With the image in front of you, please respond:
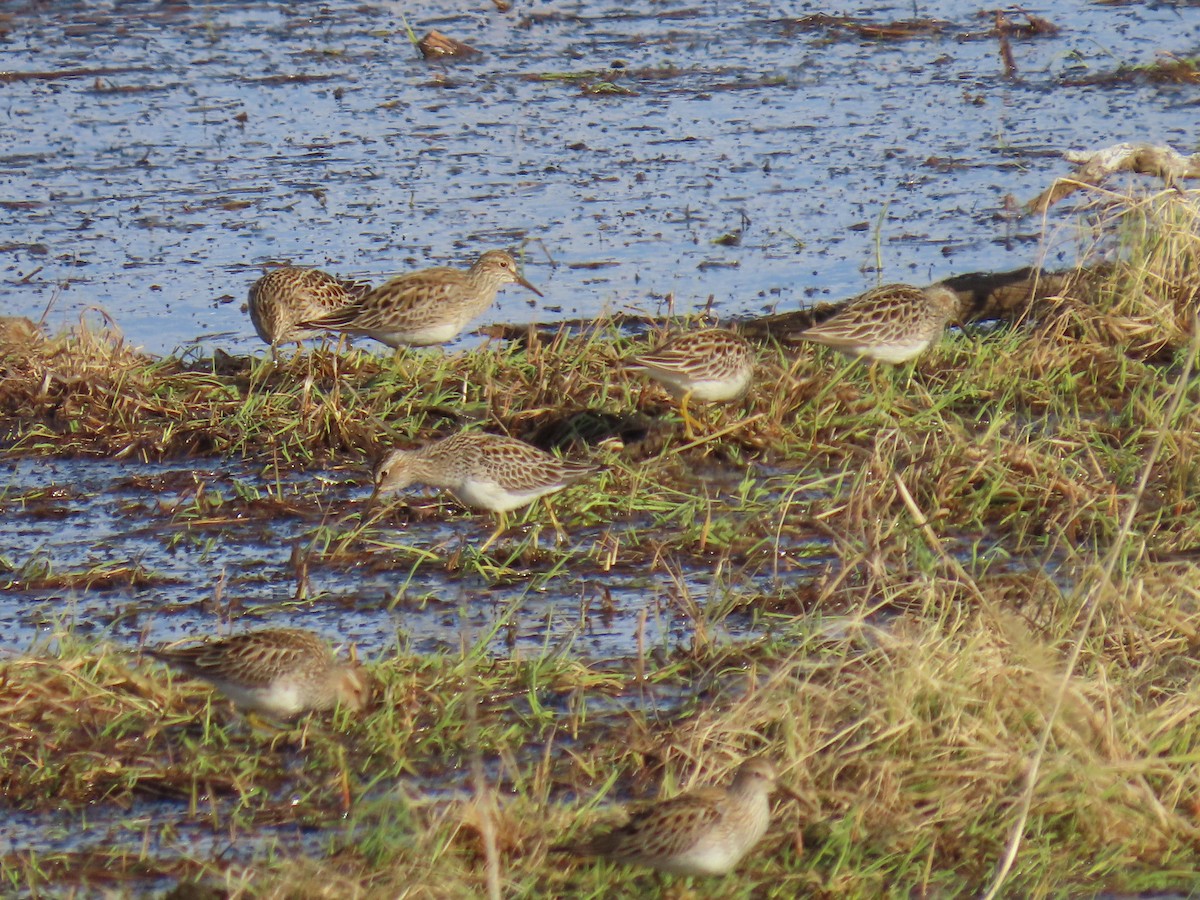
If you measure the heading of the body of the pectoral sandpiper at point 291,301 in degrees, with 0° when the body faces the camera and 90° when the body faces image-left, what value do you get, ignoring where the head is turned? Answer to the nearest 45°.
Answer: approximately 90°

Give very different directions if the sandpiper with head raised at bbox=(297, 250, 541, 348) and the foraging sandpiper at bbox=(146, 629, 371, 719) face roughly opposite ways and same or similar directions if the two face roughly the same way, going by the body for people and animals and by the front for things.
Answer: same or similar directions

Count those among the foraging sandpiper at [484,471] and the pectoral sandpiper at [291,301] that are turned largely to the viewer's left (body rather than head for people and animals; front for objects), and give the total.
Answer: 2

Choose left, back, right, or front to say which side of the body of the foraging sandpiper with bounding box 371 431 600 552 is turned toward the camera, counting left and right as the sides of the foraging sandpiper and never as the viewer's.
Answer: left

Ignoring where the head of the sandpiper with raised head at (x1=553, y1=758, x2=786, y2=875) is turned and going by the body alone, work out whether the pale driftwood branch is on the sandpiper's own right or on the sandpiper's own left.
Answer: on the sandpiper's own left

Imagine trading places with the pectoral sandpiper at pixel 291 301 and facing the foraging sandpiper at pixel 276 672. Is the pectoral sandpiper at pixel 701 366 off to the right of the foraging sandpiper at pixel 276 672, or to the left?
left

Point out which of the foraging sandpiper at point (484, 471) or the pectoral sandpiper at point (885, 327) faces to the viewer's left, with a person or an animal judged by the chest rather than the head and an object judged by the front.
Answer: the foraging sandpiper

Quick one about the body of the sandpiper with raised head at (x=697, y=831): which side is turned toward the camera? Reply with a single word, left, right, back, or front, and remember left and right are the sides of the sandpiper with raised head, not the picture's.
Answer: right

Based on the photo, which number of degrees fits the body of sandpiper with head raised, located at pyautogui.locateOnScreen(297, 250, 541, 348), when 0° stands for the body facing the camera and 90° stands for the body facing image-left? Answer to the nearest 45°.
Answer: approximately 270°

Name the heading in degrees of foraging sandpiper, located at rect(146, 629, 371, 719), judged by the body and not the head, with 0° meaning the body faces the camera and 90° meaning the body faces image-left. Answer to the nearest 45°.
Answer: approximately 270°

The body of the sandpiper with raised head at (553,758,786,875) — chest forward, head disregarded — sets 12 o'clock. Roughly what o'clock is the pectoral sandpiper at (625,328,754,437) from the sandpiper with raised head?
The pectoral sandpiper is roughly at 9 o'clock from the sandpiper with raised head.

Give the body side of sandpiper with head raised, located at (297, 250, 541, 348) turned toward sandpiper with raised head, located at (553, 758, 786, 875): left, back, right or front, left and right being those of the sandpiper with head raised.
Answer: right

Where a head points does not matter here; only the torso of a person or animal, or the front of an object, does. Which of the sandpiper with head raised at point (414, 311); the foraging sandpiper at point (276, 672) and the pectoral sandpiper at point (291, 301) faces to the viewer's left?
the pectoral sandpiper

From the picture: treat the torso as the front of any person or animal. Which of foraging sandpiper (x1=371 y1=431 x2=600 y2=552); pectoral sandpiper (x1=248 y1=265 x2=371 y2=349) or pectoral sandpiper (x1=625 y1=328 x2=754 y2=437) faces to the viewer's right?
pectoral sandpiper (x1=625 y1=328 x2=754 y2=437)

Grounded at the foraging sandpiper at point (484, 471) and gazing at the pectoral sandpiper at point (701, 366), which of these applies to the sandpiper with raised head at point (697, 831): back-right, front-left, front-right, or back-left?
back-right

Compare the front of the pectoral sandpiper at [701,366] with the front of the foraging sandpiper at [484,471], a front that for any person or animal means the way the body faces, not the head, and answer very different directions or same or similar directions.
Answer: very different directions
